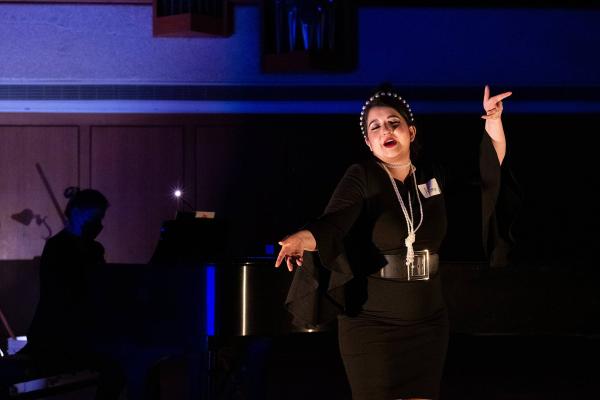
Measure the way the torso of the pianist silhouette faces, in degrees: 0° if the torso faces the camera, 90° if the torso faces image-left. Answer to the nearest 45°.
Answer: approximately 270°

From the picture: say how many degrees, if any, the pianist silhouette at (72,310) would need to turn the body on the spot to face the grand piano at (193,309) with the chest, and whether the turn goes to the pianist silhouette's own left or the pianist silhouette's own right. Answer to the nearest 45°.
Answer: approximately 45° to the pianist silhouette's own right
